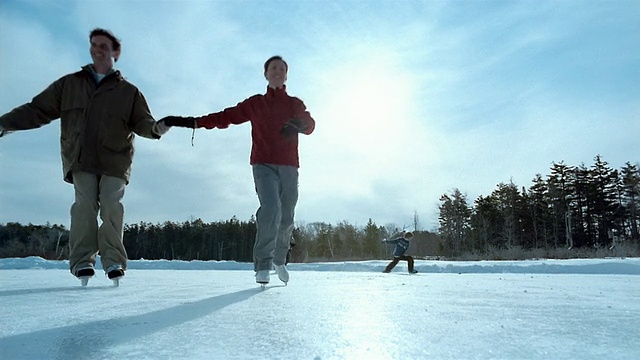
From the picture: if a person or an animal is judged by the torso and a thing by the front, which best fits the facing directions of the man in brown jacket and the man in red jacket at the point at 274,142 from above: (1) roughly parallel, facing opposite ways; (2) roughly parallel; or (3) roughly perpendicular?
roughly parallel

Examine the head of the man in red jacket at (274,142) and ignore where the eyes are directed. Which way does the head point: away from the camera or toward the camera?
toward the camera

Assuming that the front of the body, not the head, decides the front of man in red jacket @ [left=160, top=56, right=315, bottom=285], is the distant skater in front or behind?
behind

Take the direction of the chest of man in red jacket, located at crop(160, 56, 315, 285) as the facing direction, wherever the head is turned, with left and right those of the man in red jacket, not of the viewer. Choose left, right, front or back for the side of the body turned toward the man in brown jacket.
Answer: right

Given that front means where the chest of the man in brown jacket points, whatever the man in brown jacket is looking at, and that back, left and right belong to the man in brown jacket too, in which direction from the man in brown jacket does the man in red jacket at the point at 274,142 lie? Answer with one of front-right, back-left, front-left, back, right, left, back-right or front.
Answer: left

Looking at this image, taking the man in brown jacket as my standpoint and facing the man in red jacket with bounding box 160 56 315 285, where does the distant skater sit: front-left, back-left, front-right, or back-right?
front-left

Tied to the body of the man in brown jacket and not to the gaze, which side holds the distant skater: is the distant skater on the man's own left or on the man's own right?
on the man's own left

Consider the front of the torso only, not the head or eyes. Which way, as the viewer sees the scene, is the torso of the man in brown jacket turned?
toward the camera

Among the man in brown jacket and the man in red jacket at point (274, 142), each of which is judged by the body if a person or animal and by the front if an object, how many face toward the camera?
2

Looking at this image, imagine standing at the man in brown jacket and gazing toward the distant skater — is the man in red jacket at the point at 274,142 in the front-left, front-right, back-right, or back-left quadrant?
front-right

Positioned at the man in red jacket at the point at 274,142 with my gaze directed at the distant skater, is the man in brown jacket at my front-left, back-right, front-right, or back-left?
back-left
